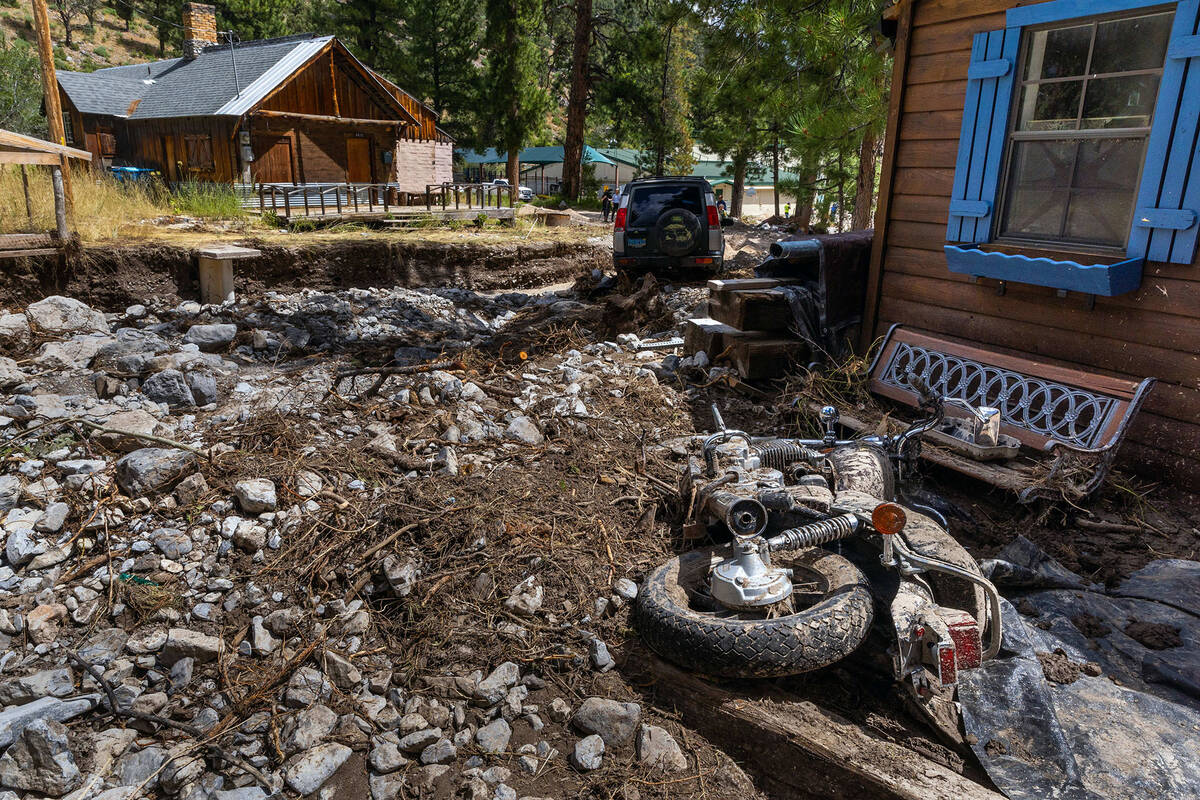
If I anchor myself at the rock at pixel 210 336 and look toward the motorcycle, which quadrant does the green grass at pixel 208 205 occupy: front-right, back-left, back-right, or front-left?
back-left

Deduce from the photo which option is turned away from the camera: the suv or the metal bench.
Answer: the suv

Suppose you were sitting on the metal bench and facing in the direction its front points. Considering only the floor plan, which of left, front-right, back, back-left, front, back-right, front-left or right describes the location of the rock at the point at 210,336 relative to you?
front-right

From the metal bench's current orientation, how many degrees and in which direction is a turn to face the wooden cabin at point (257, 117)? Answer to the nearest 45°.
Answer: approximately 90° to its right

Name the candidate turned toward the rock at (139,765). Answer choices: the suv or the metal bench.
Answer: the metal bench

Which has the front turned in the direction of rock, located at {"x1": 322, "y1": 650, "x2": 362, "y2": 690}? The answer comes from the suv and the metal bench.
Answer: the metal bench

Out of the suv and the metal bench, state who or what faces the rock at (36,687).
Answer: the metal bench

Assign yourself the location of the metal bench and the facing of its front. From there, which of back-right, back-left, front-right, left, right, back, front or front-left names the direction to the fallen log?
front-left

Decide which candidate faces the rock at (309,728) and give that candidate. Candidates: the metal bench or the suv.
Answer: the metal bench

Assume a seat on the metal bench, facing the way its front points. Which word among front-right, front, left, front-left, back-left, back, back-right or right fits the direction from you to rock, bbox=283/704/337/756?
front

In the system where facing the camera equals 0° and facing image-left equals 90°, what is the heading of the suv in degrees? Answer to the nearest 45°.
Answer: approximately 180°

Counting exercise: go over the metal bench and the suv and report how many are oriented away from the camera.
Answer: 1

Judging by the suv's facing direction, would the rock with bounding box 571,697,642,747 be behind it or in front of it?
behind

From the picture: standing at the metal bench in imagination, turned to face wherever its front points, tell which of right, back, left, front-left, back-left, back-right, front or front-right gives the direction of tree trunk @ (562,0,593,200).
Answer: right

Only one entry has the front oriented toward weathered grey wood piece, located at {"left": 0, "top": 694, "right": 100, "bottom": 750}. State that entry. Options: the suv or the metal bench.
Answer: the metal bench

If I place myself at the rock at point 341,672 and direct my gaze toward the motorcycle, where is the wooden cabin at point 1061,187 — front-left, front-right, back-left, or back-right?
front-left

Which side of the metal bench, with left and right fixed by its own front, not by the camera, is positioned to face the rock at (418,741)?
front

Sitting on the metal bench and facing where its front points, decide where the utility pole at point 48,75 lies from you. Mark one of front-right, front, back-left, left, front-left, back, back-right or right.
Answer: front-right

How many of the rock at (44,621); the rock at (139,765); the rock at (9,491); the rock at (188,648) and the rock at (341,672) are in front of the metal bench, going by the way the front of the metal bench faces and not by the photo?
5
